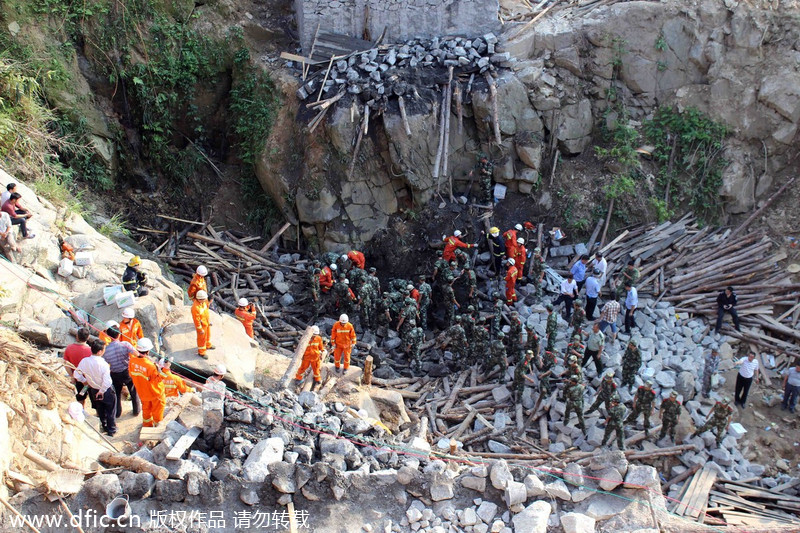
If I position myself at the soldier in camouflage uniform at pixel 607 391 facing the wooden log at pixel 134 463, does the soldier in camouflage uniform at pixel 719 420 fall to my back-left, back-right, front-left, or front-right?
back-left

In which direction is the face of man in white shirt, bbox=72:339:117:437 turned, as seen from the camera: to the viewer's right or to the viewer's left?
to the viewer's right

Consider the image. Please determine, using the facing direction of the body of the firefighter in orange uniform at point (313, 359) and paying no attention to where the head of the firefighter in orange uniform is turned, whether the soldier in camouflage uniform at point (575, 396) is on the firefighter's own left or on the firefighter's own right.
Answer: on the firefighter's own right

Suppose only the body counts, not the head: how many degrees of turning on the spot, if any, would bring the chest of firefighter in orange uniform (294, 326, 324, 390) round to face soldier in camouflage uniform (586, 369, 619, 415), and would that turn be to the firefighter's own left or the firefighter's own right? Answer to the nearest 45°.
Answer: approximately 135° to the firefighter's own left

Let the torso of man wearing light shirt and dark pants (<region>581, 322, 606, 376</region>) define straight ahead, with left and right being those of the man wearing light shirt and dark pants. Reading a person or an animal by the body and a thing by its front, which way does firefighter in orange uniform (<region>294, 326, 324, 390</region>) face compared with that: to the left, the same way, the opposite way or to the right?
the opposite way

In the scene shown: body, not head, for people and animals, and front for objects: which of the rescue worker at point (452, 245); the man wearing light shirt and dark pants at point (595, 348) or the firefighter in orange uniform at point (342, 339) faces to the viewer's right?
the rescue worker
